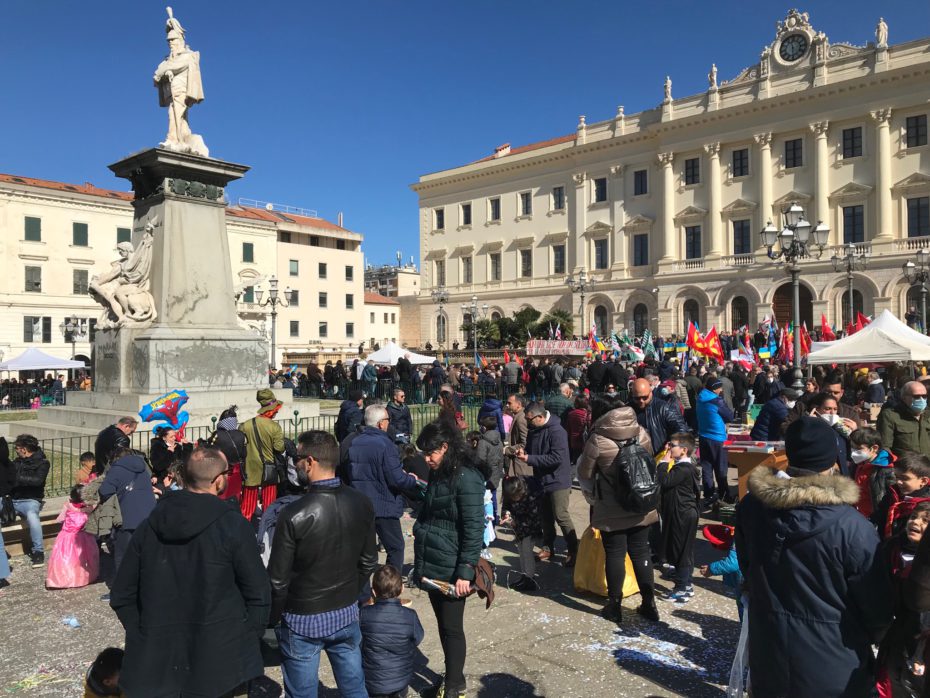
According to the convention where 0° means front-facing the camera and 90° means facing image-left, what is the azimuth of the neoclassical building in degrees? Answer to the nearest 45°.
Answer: approximately 45°

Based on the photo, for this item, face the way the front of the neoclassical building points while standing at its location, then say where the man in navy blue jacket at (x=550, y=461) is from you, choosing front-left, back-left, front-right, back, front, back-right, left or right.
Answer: front-left

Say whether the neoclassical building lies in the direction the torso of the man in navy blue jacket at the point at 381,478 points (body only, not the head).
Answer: yes

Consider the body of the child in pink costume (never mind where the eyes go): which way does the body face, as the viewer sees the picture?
away from the camera

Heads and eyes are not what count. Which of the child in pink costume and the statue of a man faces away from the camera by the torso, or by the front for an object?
the child in pink costume

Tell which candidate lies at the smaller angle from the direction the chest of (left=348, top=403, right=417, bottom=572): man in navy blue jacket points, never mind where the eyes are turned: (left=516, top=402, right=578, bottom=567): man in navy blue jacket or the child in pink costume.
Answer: the man in navy blue jacket

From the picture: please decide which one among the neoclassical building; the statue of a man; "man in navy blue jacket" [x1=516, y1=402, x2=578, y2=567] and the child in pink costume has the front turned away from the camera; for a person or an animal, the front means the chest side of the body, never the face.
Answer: the child in pink costume

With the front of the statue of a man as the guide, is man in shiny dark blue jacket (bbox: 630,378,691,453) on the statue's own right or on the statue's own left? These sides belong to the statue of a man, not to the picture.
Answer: on the statue's own left

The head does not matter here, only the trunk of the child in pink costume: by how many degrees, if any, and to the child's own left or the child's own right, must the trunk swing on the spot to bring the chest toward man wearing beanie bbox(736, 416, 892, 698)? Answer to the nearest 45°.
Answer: approximately 135° to the child's own right

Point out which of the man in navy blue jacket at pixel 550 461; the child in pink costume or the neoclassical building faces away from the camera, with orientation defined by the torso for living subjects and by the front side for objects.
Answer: the child in pink costume

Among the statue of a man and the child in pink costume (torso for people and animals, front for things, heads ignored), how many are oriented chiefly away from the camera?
1

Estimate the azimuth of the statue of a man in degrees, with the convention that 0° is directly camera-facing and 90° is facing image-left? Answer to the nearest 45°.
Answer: approximately 45°
